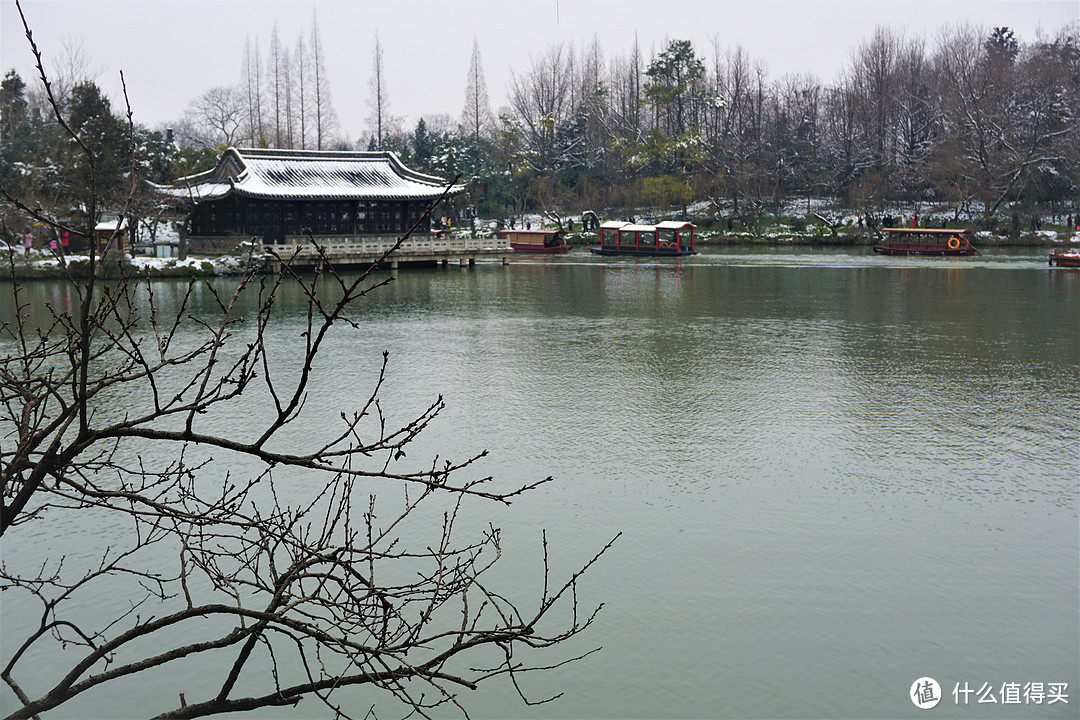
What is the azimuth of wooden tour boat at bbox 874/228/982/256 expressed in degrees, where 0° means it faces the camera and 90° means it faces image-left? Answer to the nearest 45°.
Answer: approximately 90°

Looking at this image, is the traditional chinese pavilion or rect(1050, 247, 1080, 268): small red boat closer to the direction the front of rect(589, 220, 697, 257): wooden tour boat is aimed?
the traditional chinese pavilion

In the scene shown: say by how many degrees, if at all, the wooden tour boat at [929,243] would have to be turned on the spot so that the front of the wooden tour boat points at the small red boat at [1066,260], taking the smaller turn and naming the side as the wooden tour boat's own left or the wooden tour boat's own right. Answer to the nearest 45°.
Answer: approximately 135° to the wooden tour boat's own left

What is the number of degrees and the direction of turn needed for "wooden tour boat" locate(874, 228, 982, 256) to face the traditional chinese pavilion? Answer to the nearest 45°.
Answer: approximately 45° to its left

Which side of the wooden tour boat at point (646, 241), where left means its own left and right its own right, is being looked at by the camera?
left

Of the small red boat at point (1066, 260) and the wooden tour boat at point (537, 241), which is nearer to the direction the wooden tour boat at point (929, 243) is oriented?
the wooden tour boat
